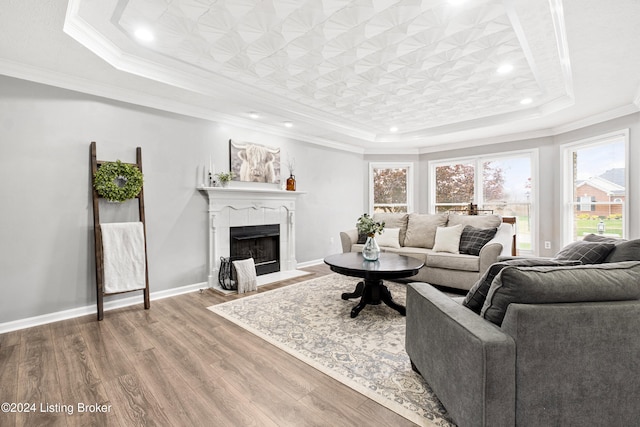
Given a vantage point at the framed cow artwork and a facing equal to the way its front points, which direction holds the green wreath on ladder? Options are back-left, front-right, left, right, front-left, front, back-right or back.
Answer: right

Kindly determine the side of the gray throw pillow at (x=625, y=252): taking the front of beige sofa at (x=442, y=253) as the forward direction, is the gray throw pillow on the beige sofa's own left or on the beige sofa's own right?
on the beige sofa's own left

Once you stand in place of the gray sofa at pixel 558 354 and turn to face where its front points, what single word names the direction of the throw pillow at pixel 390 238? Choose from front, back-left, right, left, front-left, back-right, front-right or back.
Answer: front

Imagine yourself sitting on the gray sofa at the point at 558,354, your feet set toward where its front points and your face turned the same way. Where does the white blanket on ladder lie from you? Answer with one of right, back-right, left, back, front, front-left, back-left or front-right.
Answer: front-left

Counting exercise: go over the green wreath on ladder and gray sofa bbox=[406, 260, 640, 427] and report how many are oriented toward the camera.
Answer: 1

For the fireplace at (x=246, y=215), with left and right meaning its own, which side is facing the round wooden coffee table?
front

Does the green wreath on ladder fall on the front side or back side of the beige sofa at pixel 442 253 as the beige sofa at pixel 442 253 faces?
on the front side

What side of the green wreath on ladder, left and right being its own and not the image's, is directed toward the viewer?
front

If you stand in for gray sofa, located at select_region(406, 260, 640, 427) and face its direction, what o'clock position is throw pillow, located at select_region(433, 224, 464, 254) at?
The throw pillow is roughly at 1 o'clock from the gray sofa.

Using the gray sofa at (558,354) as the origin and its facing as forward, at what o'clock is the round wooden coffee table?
The round wooden coffee table is roughly at 12 o'clock from the gray sofa.

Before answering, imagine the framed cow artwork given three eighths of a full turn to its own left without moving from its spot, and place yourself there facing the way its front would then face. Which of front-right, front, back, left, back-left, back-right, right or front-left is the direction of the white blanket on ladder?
back-left

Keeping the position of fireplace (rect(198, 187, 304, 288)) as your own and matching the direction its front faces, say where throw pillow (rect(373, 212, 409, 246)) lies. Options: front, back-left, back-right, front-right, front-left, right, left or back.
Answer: front-left

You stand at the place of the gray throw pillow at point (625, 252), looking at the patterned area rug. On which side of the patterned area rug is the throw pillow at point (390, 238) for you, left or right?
right

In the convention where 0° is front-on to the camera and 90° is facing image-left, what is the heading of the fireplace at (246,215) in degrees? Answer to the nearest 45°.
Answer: approximately 315°

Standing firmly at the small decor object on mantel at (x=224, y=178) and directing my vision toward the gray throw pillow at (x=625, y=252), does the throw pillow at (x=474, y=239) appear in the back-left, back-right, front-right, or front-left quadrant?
front-left

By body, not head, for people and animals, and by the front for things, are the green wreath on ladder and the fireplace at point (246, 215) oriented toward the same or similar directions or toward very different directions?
same or similar directions
